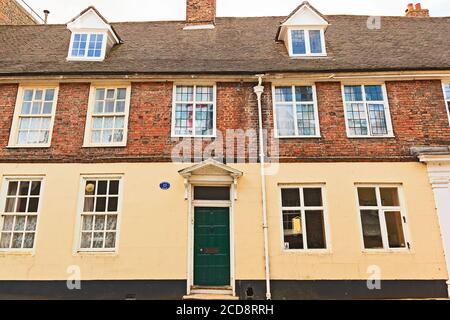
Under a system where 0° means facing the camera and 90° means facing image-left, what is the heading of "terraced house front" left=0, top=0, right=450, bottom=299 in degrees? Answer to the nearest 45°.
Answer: approximately 0°

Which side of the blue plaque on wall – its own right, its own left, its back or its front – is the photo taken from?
front
